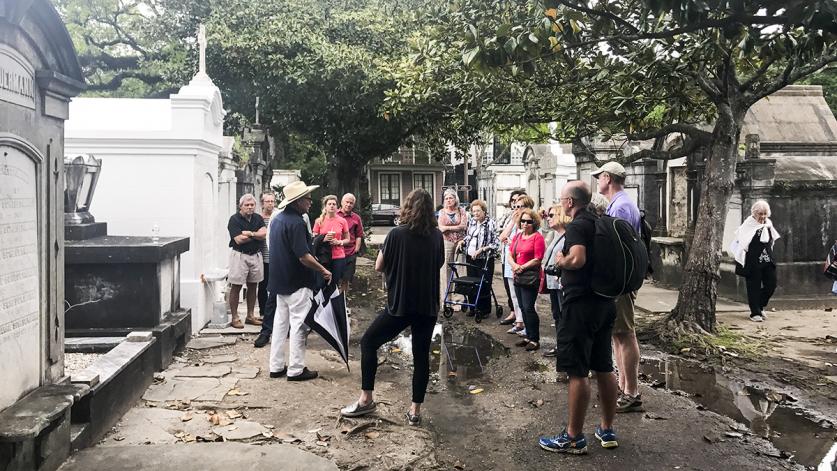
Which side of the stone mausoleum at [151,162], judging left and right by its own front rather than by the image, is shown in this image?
right

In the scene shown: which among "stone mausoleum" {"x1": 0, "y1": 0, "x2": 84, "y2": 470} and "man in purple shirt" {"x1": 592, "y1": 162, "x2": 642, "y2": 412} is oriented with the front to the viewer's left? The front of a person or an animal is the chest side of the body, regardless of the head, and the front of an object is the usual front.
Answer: the man in purple shirt

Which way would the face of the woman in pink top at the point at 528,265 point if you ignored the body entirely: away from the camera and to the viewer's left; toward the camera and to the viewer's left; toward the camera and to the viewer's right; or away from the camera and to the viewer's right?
toward the camera and to the viewer's left

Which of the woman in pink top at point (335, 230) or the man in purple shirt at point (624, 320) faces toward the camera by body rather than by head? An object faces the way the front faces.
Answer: the woman in pink top

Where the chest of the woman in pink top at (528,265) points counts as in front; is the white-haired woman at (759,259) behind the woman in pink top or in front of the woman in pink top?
behind

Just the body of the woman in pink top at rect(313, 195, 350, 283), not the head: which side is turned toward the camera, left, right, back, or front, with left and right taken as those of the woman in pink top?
front

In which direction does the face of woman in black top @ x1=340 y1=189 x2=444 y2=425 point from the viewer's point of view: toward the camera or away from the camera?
away from the camera

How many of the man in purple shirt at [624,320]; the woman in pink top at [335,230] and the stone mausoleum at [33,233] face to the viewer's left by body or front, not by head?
1

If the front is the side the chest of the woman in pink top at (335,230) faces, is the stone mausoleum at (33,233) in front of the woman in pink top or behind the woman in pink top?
in front

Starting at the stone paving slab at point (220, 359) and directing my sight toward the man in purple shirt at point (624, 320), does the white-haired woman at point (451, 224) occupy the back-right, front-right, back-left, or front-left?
front-left

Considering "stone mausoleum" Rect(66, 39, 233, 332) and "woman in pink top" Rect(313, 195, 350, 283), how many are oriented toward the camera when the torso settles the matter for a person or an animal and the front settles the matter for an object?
1

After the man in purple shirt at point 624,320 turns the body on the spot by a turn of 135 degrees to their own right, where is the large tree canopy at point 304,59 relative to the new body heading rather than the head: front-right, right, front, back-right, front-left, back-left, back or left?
left

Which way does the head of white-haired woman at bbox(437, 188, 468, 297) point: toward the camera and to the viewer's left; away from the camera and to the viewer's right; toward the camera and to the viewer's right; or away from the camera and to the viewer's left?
toward the camera and to the viewer's left

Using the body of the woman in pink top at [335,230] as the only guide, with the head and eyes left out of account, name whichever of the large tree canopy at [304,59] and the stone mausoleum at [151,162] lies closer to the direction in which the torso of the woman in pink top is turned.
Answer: the stone mausoleum

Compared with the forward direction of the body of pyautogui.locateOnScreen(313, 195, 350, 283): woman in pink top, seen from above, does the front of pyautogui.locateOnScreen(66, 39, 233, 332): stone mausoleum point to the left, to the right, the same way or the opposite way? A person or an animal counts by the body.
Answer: to the left

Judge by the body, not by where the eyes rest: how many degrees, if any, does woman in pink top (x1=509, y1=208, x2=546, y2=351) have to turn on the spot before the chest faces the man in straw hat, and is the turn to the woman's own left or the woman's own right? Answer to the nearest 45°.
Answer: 0° — they already face them

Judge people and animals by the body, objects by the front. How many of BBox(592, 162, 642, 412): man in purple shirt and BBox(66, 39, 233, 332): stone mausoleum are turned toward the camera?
0
